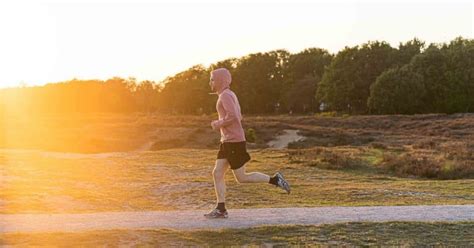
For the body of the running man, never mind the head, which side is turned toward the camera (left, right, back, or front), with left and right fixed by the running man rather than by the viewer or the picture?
left
